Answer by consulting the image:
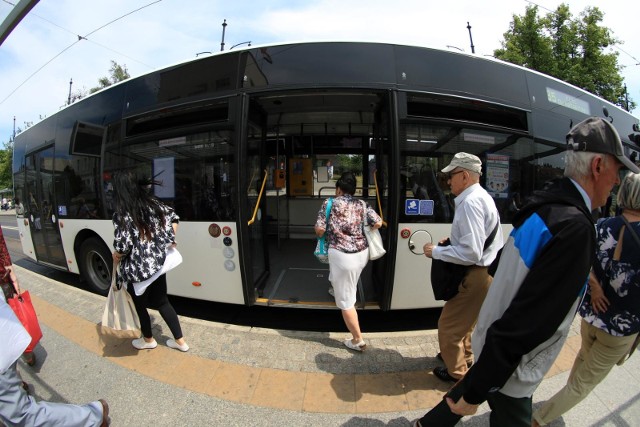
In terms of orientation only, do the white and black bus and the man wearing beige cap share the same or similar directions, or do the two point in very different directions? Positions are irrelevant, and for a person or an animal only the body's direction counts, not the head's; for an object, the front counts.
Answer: very different directions

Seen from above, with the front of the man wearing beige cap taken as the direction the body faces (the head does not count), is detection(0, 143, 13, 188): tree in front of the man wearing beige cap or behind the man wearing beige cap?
in front

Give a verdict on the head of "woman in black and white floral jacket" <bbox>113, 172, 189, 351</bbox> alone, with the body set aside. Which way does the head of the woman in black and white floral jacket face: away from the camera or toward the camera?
away from the camera

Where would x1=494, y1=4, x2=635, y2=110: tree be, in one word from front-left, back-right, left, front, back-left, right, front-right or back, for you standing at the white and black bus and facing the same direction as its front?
front-left

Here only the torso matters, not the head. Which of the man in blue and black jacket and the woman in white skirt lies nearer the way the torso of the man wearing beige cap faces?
the woman in white skirt

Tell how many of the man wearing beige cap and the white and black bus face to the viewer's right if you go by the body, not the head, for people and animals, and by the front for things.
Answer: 1

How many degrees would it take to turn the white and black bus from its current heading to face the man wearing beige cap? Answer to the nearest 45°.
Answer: approximately 45° to its right

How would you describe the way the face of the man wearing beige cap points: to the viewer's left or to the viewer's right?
to the viewer's left

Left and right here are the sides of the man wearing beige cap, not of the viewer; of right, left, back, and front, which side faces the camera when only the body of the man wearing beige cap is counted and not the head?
left

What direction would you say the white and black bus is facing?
to the viewer's right

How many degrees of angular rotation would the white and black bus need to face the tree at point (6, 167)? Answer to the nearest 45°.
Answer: approximately 135° to its left
